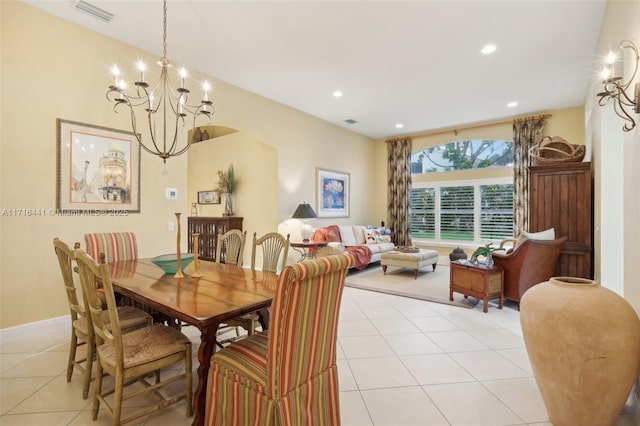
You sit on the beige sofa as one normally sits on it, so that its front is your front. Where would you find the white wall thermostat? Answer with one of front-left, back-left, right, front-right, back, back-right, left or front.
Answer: right

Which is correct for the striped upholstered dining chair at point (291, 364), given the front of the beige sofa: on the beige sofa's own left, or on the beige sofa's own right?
on the beige sofa's own right

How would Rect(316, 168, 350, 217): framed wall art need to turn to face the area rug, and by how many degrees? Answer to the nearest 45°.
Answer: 0° — it already faces it

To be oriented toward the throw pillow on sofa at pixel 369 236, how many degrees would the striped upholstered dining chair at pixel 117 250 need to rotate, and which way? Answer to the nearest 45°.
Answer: approximately 45° to its left

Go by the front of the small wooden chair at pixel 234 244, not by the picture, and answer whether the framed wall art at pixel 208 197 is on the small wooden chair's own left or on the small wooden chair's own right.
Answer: on the small wooden chair's own right

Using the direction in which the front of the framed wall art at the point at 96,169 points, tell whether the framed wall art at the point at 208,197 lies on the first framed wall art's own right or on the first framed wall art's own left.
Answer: on the first framed wall art's own left

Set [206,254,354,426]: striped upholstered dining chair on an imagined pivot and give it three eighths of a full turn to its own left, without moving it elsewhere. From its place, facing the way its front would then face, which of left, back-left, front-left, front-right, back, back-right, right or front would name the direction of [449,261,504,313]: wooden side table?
back-left

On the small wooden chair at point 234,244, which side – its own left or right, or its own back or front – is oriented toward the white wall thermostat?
right

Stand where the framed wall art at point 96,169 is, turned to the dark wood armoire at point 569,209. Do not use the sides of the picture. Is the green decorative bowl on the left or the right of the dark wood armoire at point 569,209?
right

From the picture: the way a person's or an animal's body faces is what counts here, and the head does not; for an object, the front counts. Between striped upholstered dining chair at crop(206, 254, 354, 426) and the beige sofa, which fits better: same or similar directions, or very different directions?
very different directions
